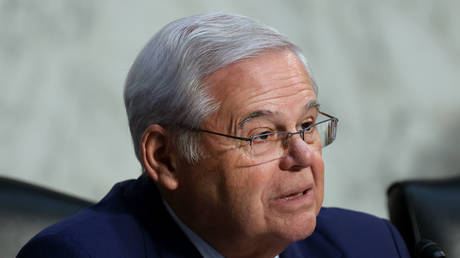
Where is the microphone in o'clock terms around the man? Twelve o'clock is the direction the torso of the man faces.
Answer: The microphone is roughly at 11 o'clock from the man.

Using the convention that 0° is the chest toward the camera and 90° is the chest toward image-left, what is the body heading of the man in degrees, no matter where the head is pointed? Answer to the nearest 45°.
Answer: approximately 315°

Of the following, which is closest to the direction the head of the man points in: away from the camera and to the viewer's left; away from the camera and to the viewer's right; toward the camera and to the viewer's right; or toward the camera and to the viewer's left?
toward the camera and to the viewer's right
